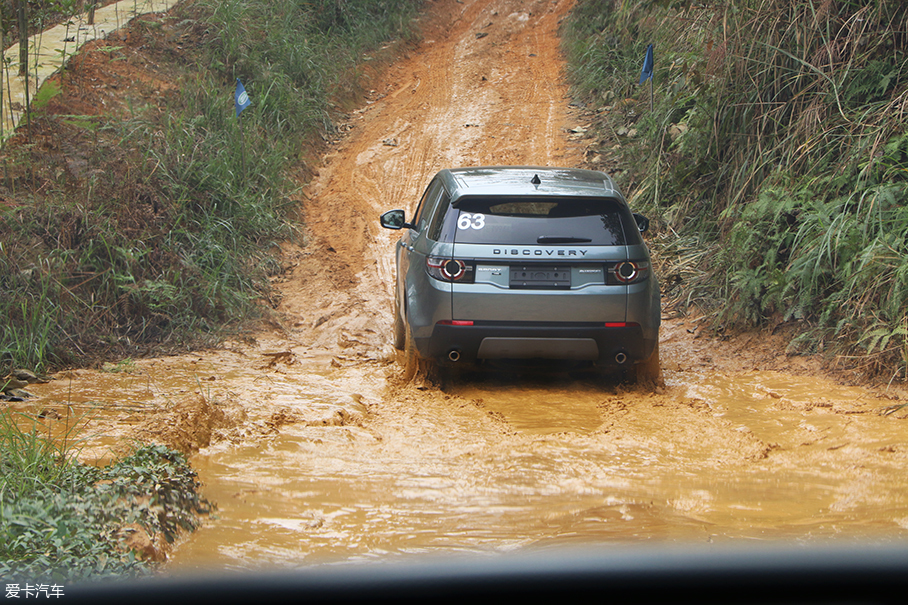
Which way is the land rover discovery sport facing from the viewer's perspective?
away from the camera
